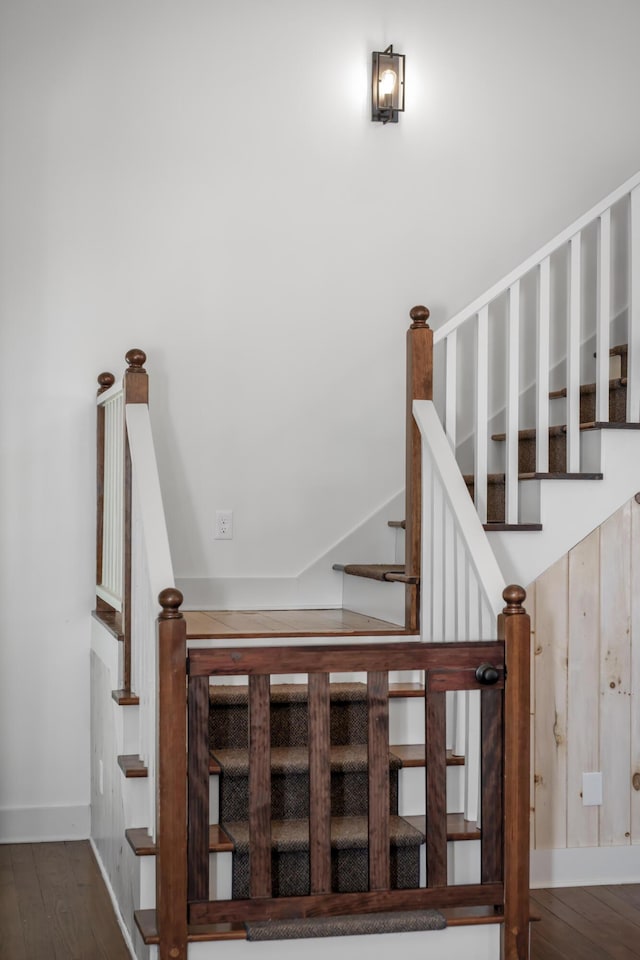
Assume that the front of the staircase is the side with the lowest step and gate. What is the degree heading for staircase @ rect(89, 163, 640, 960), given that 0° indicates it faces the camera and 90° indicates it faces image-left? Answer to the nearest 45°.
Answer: approximately 0°
